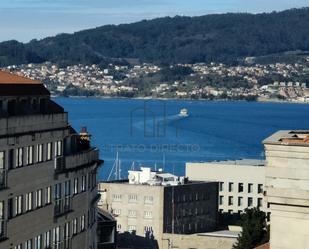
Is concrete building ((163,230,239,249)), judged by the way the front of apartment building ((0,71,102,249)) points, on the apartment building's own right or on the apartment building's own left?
on the apartment building's own left

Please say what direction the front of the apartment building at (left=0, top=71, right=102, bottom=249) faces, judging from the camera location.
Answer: facing the viewer and to the right of the viewer

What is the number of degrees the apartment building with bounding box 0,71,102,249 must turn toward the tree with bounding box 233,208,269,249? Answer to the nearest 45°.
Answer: approximately 90° to its left

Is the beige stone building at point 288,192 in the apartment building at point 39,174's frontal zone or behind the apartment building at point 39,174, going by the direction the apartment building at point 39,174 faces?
frontal zone
